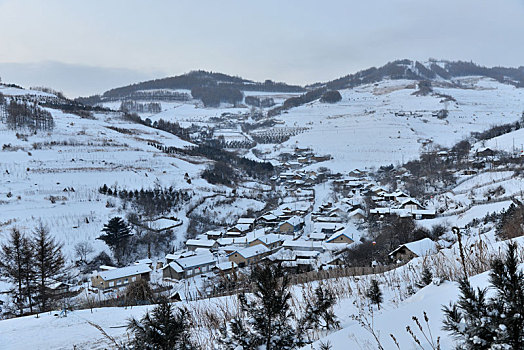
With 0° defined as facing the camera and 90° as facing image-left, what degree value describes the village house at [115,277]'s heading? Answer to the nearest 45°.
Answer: approximately 315°

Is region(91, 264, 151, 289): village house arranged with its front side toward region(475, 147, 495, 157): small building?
no

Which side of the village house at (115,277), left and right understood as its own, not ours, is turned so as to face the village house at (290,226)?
left

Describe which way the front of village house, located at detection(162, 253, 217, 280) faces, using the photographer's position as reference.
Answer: facing the viewer and to the right of the viewer

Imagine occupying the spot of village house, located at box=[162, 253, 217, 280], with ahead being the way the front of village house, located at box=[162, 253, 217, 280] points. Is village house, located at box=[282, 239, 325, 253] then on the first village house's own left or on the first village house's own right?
on the first village house's own left

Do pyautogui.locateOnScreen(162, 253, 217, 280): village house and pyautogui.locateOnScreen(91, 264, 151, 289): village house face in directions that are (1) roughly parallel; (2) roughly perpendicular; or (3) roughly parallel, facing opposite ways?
roughly parallel

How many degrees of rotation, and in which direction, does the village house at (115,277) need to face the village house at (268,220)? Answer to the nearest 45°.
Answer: approximately 90° to its left

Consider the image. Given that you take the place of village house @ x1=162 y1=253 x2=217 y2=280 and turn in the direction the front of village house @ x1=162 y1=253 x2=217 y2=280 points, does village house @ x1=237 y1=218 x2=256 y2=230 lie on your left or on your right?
on your left

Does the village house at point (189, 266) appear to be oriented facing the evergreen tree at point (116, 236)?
no

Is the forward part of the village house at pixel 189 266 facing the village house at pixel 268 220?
no

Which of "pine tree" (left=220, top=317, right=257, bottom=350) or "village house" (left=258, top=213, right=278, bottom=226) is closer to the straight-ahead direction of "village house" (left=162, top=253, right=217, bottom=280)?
the pine tree

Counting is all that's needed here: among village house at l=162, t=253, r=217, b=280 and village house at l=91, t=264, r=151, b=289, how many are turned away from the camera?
0

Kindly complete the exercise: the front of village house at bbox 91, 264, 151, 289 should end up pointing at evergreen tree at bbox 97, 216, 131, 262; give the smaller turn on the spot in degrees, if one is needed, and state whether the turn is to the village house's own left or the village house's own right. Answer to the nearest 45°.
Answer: approximately 135° to the village house's own left
